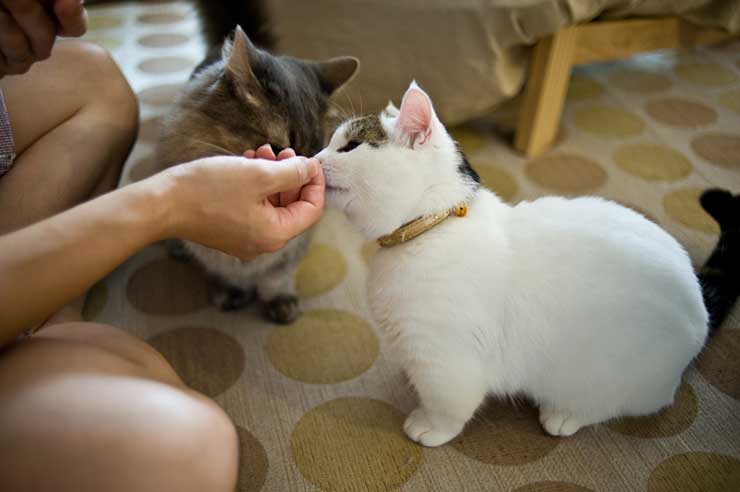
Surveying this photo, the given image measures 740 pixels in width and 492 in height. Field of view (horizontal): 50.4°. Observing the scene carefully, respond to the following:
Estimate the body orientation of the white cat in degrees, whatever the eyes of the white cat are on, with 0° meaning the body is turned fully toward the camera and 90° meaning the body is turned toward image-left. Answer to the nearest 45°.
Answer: approximately 90°

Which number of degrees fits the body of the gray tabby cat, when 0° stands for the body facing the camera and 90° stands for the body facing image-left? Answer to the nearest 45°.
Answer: approximately 315°

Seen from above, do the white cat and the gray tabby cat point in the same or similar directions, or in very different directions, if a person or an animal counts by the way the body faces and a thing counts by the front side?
very different directions

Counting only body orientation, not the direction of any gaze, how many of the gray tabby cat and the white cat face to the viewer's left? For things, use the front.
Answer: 1
